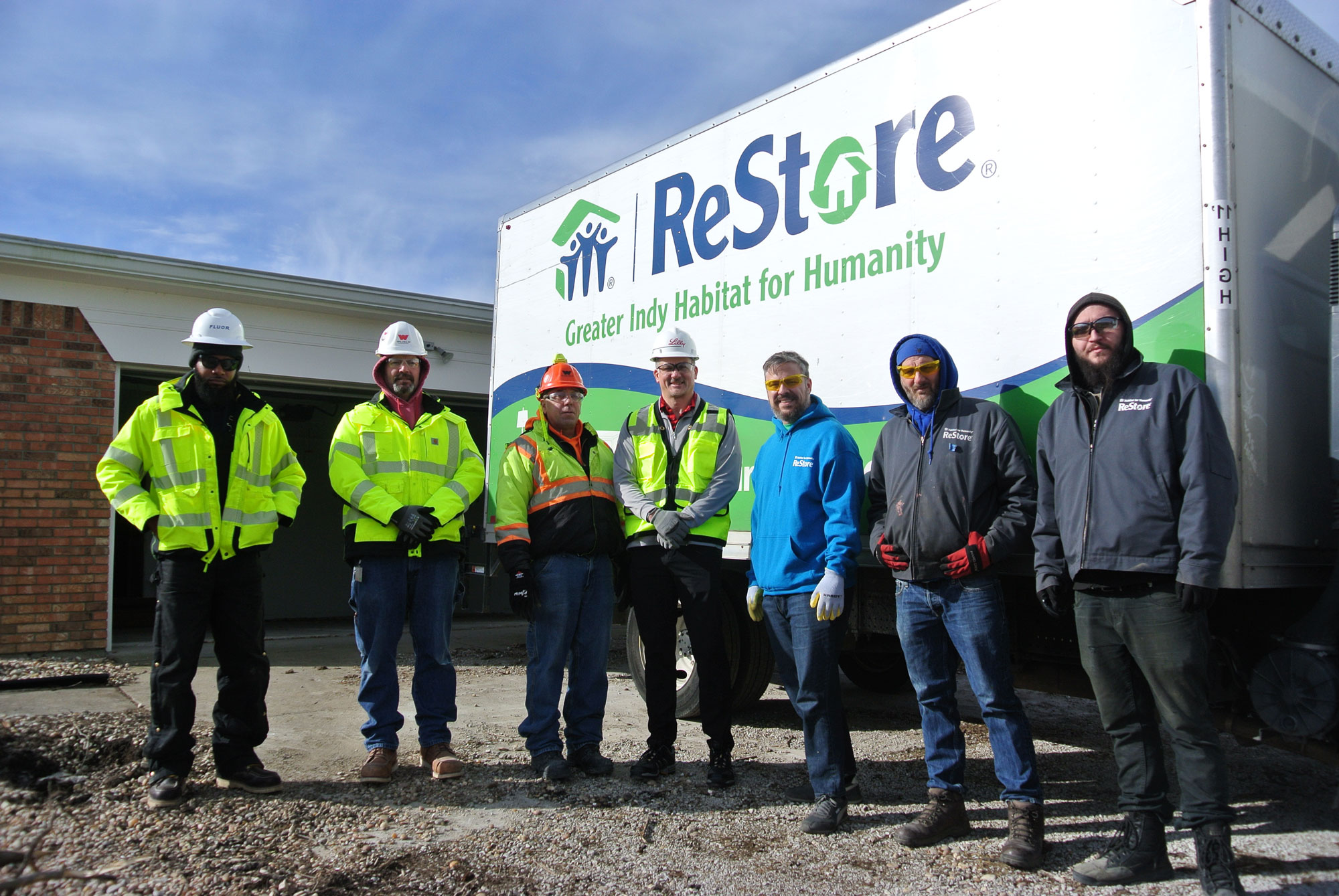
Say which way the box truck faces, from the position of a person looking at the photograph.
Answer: facing the viewer and to the right of the viewer

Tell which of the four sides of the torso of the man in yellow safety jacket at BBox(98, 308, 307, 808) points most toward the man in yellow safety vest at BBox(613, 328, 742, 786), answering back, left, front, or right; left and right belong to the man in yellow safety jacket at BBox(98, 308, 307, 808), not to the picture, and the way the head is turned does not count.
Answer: left

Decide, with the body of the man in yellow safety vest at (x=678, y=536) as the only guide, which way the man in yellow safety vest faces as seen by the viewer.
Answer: toward the camera

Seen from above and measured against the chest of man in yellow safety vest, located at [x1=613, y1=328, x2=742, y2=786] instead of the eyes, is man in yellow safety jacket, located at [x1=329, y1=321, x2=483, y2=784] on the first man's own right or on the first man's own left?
on the first man's own right

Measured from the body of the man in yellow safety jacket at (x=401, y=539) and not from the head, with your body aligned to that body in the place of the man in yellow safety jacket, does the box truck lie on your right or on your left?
on your left

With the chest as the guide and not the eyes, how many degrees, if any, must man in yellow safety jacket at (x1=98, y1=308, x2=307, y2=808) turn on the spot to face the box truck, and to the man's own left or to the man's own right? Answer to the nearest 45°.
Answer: approximately 45° to the man's own left

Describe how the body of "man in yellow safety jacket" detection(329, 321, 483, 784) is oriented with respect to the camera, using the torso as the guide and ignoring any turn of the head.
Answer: toward the camera
